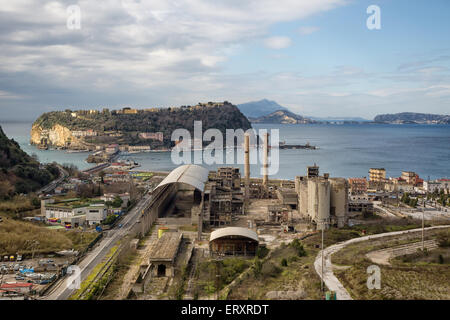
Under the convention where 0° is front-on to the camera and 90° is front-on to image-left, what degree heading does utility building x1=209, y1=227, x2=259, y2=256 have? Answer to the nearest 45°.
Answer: approximately 0°

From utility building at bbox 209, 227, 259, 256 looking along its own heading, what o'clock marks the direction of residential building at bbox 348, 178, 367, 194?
The residential building is roughly at 7 o'clock from the utility building.

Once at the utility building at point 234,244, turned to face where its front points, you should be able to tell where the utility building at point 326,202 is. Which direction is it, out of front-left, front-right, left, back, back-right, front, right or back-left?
back-left

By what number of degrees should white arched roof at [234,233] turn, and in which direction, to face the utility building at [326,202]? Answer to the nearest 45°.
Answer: approximately 135° to its left

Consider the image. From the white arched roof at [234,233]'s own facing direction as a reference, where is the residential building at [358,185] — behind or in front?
behind

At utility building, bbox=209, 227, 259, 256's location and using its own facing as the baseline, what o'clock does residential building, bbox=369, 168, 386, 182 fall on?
The residential building is roughly at 7 o'clock from the utility building.

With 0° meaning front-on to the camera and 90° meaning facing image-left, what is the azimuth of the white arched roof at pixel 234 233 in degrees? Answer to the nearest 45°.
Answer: approximately 0°
